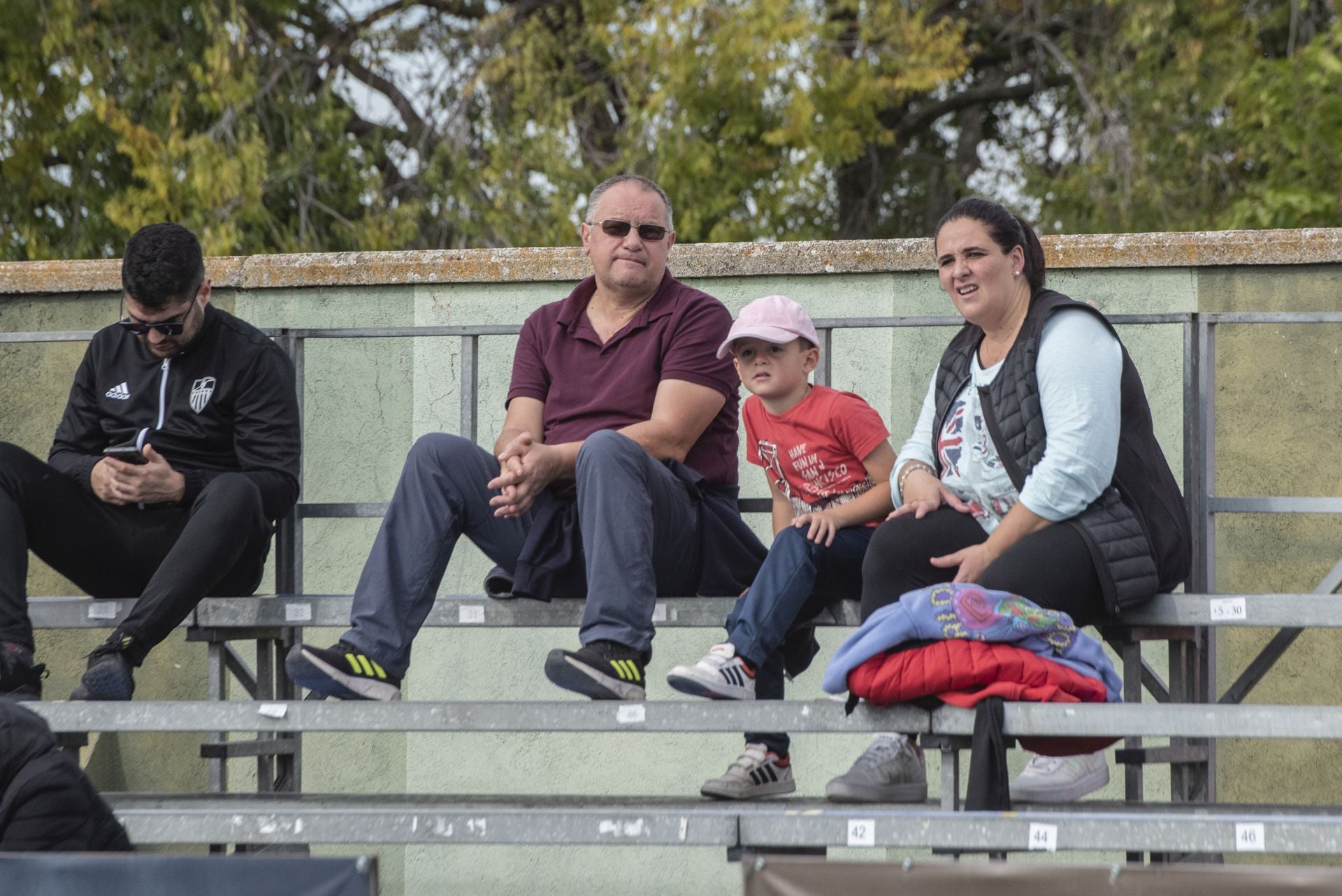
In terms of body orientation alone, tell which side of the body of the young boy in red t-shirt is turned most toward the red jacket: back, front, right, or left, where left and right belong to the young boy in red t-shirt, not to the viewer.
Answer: left

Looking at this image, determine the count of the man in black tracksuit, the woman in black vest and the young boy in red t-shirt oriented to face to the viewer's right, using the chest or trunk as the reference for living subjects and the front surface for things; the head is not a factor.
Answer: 0

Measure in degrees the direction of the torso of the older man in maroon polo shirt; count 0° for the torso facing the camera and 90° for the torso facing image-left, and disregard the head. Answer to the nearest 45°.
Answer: approximately 45°

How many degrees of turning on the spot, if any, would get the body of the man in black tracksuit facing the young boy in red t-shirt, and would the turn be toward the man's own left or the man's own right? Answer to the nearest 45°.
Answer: approximately 90° to the man's own left

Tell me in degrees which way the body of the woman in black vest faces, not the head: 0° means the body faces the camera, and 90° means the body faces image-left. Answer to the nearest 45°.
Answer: approximately 45°

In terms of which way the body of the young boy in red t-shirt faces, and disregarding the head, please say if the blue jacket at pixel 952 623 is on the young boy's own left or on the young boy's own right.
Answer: on the young boy's own left

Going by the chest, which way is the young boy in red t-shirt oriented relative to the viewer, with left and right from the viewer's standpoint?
facing the viewer and to the left of the viewer

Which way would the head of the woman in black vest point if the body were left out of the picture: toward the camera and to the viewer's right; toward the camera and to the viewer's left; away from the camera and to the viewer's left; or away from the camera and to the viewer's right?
toward the camera and to the viewer's left

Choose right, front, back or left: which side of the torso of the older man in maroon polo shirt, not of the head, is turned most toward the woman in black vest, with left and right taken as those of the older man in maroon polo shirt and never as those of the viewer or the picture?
left

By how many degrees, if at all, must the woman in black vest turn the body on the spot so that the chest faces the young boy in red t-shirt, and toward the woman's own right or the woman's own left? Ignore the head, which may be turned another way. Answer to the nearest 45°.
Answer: approximately 45° to the woman's own right

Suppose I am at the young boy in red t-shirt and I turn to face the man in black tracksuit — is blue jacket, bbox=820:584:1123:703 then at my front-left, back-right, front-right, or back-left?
back-left

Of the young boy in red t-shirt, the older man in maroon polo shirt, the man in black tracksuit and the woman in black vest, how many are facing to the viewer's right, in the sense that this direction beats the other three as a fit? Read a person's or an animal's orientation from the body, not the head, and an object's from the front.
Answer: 0

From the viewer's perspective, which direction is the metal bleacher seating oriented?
toward the camera

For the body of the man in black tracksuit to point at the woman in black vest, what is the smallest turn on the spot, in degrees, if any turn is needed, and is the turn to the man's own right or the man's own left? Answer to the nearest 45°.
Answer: approximately 90° to the man's own left
